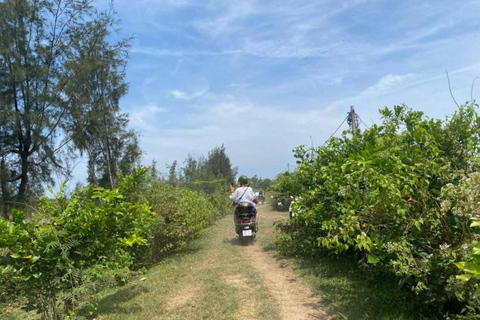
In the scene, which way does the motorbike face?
away from the camera

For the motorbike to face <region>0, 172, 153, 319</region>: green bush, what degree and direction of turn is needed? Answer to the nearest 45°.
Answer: approximately 180°

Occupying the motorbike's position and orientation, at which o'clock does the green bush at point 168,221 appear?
The green bush is roughly at 8 o'clock from the motorbike.
